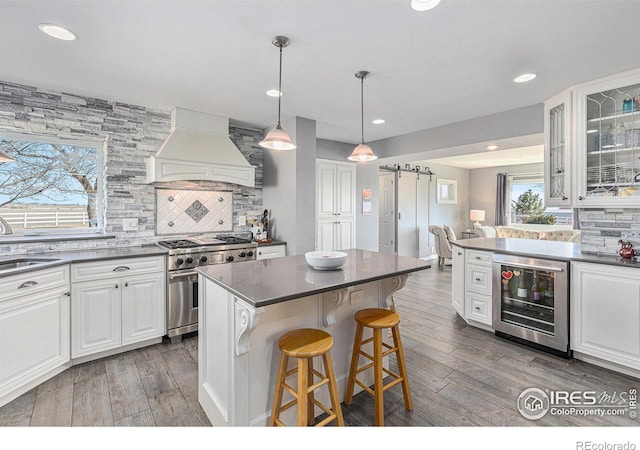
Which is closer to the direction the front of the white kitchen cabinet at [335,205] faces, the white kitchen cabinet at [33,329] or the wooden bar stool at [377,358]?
the wooden bar stool

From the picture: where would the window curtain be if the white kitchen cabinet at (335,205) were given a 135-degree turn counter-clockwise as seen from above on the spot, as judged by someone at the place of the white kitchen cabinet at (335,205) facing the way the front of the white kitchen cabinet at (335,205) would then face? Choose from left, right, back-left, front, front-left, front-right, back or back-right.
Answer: front-right

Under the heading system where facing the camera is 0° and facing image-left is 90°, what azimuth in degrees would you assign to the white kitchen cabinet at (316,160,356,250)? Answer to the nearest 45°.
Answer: approximately 315°

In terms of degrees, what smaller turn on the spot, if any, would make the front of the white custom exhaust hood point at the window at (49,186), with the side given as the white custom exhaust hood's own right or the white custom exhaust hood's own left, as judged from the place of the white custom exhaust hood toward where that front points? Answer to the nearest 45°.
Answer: approximately 90° to the white custom exhaust hood's own right

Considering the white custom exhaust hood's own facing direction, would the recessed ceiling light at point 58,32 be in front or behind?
in front

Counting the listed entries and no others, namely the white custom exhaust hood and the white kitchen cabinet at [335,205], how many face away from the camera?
0

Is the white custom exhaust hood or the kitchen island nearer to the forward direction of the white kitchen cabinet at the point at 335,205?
the kitchen island

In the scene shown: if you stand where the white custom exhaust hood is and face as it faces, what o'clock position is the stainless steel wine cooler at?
The stainless steel wine cooler is roughly at 10 o'clock from the white custom exhaust hood.

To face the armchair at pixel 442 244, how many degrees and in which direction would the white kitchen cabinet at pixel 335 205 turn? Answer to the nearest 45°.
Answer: approximately 90° to its left

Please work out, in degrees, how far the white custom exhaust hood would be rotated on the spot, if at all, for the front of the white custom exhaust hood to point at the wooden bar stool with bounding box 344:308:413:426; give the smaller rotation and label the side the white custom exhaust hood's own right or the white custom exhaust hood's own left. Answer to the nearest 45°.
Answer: approximately 45° to the white custom exhaust hood's own left

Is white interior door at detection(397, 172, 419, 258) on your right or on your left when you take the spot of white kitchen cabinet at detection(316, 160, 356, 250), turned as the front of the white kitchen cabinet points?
on your left

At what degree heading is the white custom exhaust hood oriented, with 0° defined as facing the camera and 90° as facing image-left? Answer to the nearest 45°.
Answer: approximately 0°

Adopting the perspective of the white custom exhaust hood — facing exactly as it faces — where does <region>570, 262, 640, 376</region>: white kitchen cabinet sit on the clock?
The white kitchen cabinet is roughly at 10 o'clock from the white custom exhaust hood.

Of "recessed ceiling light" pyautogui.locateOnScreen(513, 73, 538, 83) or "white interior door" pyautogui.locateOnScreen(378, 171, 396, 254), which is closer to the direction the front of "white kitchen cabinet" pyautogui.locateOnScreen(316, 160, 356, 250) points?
the recessed ceiling light

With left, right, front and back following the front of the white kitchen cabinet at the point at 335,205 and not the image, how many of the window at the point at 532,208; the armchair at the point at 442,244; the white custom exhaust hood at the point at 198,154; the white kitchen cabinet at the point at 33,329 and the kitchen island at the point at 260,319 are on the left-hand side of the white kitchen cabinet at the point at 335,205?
2
